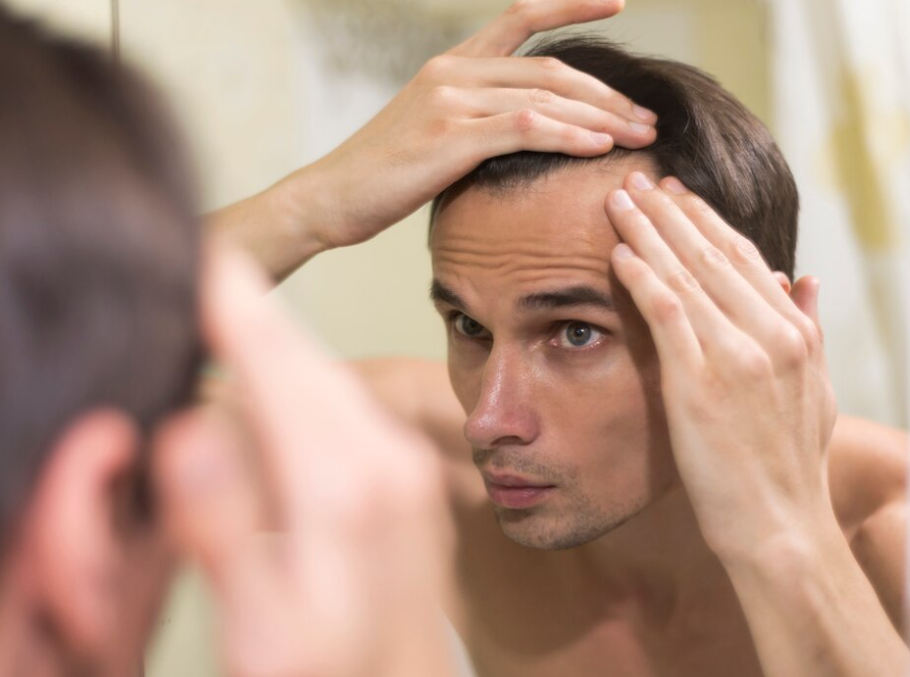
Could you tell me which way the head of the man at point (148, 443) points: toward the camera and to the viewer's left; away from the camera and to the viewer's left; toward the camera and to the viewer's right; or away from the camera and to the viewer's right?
away from the camera and to the viewer's right

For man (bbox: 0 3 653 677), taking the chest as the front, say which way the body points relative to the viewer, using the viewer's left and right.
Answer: facing away from the viewer and to the right of the viewer
